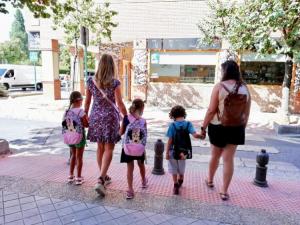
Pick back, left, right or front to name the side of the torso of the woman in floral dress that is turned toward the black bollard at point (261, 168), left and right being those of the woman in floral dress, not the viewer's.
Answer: right

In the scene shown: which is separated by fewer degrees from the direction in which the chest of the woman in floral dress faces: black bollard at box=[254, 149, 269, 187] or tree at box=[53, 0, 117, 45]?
the tree

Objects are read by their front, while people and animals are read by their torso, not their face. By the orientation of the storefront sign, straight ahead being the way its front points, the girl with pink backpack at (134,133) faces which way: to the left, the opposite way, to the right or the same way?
the opposite way

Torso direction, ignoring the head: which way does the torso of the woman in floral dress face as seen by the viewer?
away from the camera

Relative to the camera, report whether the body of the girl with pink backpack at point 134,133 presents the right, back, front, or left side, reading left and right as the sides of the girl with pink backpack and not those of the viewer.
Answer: back

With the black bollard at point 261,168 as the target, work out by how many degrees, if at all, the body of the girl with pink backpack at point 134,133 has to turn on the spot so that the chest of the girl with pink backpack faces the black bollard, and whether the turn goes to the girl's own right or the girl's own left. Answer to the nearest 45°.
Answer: approximately 90° to the girl's own right

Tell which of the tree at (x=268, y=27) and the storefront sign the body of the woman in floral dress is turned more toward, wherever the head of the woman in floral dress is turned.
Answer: the storefront sign

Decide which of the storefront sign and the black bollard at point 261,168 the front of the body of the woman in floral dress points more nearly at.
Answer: the storefront sign

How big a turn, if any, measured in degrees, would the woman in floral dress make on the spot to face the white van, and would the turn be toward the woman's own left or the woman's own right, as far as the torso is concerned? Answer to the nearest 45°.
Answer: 0° — they already face it

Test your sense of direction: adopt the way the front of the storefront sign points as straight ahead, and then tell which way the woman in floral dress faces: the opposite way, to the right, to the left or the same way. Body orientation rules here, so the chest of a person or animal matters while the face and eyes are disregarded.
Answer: the opposite way

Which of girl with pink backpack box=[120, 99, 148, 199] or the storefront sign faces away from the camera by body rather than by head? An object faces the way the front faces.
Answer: the girl with pink backpack

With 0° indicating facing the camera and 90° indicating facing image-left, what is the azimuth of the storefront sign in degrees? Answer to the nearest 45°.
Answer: approximately 0°

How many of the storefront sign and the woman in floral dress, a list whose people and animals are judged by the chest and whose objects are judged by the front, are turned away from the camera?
1
